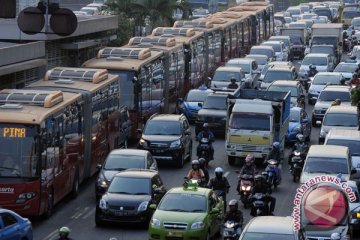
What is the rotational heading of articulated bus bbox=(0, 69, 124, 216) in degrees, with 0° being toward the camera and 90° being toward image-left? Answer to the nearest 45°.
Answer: approximately 45°

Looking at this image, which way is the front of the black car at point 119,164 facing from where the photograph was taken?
facing the viewer and to the left of the viewer

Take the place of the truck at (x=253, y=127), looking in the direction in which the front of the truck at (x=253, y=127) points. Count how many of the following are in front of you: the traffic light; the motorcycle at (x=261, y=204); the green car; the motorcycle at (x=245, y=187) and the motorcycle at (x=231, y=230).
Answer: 5

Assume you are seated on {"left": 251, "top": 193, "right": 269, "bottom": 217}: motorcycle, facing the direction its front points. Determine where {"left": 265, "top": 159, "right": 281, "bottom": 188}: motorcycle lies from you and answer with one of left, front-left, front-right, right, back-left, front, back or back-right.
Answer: back

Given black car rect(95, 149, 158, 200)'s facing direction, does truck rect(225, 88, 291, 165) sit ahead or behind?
behind

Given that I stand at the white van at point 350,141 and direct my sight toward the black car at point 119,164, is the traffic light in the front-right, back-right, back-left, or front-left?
front-left

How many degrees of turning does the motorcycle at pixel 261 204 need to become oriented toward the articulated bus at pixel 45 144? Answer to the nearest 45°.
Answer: approximately 90° to its right

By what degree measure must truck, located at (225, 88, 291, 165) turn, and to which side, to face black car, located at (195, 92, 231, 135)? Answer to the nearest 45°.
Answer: approximately 180°

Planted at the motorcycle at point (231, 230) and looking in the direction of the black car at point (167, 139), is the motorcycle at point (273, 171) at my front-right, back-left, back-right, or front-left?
front-right

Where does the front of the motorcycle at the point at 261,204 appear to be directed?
toward the camera

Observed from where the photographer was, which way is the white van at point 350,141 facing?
facing the viewer

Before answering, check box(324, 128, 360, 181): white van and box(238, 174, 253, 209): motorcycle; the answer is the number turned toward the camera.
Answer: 2

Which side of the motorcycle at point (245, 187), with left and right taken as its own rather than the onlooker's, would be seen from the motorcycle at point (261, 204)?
front

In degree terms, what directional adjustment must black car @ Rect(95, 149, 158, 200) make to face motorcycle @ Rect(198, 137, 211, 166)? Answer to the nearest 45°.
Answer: approximately 180°

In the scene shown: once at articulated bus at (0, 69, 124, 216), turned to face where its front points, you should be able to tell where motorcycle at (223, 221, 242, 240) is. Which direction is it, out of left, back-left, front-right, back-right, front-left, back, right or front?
left

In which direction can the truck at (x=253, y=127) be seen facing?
toward the camera

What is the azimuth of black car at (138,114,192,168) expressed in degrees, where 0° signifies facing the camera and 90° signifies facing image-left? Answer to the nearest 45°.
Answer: approximately 45°

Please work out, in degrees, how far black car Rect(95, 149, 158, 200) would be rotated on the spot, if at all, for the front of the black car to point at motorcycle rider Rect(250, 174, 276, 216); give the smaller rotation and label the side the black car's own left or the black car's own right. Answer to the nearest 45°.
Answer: approximately 90° to the black car's own left
